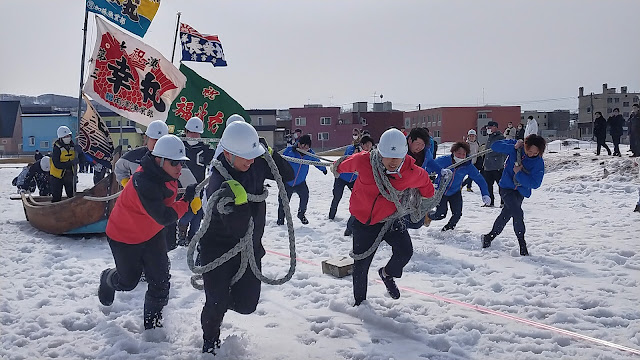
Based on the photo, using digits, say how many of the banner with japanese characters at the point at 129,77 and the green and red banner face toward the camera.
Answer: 2

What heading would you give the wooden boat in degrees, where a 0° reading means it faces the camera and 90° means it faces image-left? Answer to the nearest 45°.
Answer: approximately 315°

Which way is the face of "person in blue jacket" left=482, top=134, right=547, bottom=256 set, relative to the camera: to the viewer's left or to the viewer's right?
to the viewer's left

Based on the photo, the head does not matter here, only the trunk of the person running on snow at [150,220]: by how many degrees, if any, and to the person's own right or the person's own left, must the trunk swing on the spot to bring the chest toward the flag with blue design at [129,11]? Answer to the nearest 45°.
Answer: approximately 135° to the person's own left

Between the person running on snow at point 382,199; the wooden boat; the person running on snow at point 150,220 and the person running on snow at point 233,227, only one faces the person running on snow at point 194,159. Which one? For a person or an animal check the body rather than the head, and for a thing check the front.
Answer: the wooden boat

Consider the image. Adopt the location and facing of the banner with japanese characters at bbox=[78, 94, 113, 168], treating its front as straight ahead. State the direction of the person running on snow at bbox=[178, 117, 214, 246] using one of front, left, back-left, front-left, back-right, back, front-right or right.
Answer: front-left

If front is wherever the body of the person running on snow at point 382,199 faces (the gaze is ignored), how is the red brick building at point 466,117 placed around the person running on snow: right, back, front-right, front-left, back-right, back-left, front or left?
back

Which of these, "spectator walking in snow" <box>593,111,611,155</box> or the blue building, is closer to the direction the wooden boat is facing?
the spectator walking in snow
